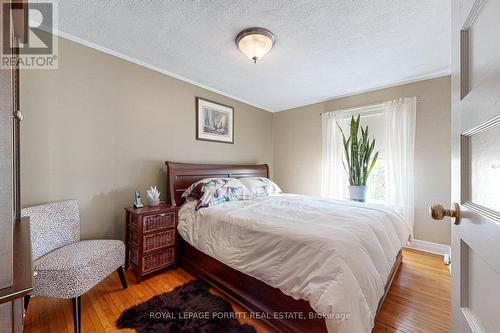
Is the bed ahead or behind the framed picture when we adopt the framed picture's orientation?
ahead

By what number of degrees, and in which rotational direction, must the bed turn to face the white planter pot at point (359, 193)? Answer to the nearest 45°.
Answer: approximately 90° to its left

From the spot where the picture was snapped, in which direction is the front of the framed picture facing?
facing the viewer and to the right of the viewer

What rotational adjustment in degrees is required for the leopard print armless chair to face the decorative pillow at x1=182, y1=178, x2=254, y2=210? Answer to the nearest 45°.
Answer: approximately 45° to its left

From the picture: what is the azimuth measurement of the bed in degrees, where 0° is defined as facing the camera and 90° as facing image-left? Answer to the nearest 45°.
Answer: approximately 315°

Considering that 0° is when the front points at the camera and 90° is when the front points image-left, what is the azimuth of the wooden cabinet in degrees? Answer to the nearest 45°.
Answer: approximately 270°

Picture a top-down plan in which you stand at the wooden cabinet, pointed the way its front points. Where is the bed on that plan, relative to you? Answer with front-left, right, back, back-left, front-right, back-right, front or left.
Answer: front

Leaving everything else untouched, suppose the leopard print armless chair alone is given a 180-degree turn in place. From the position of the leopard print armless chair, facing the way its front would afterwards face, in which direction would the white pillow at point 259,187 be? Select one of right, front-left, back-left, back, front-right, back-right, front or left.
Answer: back-right

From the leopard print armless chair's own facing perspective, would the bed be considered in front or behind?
in front
